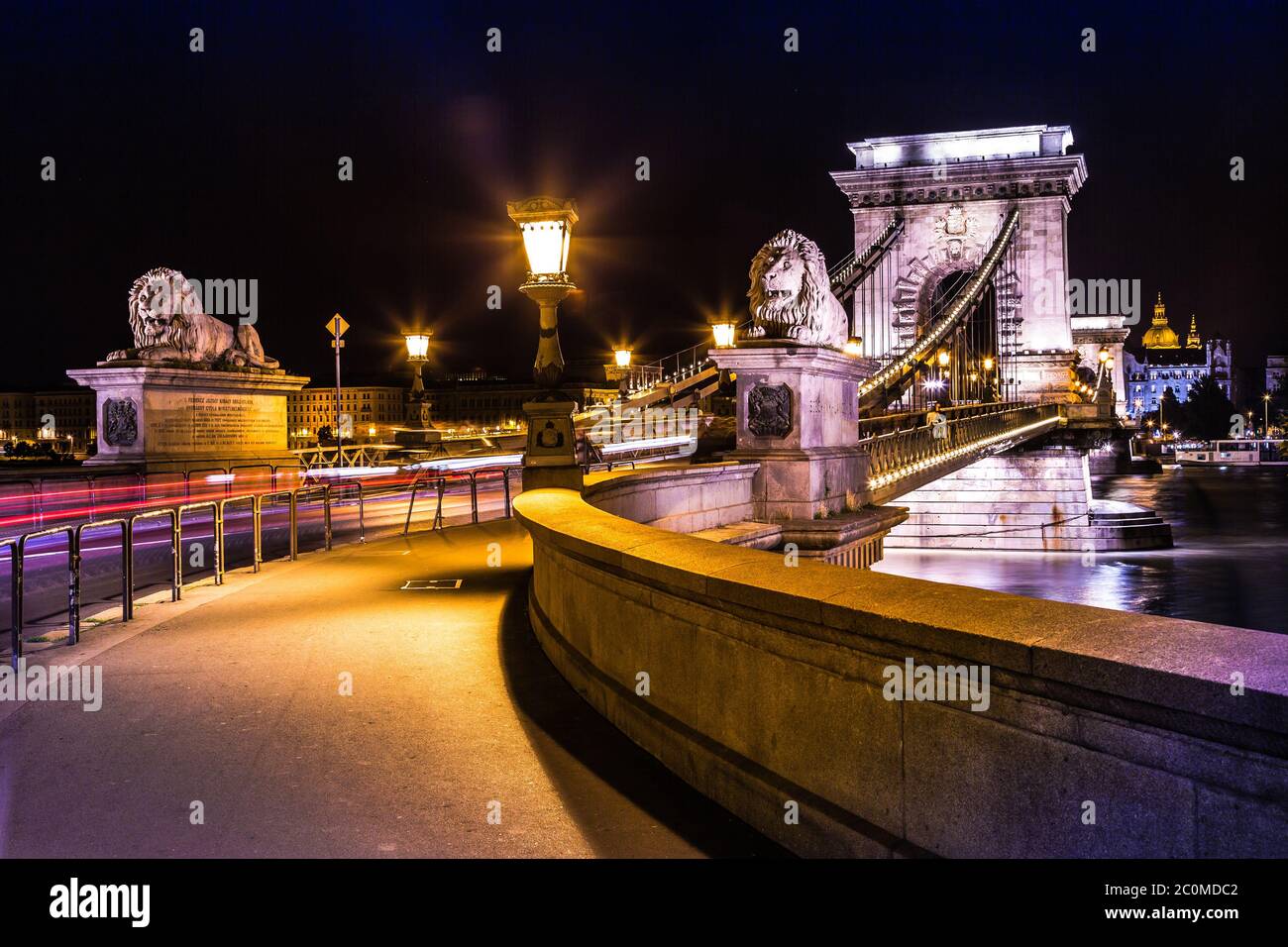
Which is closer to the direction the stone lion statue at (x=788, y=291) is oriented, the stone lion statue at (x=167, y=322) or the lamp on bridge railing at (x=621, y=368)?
the stone lion statue

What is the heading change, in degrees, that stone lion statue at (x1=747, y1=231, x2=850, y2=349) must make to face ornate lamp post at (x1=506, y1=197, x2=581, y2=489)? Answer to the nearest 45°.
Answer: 0° — it already faces it

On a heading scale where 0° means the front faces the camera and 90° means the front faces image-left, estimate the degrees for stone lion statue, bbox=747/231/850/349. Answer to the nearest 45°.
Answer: approximately 45°

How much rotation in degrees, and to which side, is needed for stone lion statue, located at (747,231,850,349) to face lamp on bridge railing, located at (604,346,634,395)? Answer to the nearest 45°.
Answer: approximately 135° to its right

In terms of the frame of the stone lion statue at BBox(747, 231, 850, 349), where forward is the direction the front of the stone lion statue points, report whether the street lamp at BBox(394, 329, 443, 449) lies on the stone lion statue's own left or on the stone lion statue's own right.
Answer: on the stone lion statue's own right

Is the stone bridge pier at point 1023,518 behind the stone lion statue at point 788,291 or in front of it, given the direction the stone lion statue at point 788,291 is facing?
behind

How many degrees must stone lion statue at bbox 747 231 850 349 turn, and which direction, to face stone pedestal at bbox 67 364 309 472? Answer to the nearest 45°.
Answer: approximately 90° to its right

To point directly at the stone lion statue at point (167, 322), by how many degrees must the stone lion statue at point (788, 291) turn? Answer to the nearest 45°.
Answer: approximately 90° to its right
